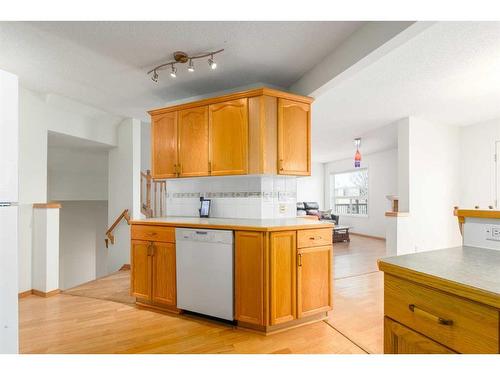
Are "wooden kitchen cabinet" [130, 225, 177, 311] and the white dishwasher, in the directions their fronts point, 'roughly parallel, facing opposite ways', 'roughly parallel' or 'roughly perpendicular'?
roughly parallel

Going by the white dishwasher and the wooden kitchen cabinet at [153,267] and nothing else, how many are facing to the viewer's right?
0

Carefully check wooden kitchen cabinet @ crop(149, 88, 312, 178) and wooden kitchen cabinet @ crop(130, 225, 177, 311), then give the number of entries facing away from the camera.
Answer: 0

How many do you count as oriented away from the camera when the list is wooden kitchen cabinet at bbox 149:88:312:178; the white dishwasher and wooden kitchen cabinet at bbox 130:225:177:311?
0

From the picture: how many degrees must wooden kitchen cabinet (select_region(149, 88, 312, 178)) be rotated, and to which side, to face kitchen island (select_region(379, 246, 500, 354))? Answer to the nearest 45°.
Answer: approximately 45° to its left

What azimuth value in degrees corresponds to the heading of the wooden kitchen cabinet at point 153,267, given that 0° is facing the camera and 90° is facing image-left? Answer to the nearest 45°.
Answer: approximately 45°

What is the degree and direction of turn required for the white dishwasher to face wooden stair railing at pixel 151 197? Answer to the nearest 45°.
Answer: approximately 135° to its right

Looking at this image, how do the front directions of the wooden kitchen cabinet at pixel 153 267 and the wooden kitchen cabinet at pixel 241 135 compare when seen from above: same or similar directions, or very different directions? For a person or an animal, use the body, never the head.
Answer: same or similar directions

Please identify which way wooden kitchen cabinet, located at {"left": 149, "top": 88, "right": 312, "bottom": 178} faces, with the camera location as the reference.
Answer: facing the viewer and to the left of the viewer
